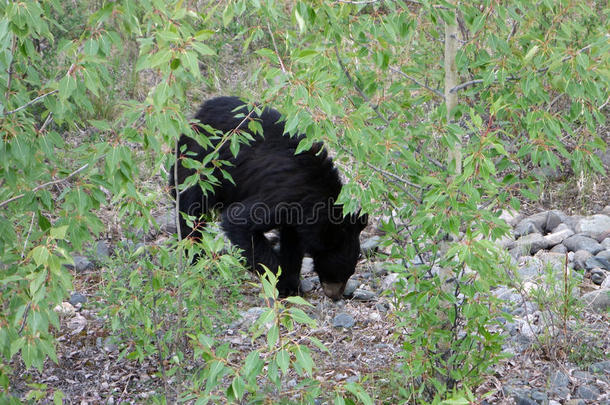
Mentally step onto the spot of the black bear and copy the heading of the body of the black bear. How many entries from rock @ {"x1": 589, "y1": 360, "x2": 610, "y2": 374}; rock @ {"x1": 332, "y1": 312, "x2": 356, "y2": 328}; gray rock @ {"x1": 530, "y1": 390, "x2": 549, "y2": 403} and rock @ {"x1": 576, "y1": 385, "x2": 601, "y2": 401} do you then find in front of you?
4

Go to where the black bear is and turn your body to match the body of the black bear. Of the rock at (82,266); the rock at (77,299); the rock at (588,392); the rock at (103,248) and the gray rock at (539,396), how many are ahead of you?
2

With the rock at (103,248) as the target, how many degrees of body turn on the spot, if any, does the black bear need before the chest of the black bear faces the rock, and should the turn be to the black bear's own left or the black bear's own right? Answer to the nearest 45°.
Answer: approximately 180°

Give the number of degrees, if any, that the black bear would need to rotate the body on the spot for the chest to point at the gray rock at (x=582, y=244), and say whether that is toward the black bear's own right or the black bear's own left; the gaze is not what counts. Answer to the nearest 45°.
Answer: approximately 45° to the black bear's own left

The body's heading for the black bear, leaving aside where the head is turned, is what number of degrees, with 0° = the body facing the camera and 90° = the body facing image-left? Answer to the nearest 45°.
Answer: approximately 315°

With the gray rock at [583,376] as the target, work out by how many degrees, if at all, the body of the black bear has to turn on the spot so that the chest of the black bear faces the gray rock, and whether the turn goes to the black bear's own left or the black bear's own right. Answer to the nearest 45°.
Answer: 0° — it already faces it

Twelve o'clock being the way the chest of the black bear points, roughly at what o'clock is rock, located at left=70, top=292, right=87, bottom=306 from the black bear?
The rock is roughly at 4 o'clock from the black bear.

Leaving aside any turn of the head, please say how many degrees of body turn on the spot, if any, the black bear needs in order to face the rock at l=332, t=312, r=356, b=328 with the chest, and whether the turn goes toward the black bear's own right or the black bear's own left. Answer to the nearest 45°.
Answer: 0° — it already faces it

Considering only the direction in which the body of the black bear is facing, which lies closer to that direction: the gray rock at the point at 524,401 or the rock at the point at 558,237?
the gray rock

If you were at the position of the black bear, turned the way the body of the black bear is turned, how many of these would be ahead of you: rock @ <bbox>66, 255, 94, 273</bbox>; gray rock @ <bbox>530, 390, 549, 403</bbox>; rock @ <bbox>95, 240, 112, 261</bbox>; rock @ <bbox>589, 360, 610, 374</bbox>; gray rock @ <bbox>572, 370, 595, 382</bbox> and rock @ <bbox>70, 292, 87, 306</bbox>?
3

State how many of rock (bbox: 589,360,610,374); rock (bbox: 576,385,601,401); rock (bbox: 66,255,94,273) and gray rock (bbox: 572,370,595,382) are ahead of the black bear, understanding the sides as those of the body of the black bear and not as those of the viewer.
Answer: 3

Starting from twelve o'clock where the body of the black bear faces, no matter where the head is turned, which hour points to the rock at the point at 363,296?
The rock is roughly at 11 o'clock from the black bear.

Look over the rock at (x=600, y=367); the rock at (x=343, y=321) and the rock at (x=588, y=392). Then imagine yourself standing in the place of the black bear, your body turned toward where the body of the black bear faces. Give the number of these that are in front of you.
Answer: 3

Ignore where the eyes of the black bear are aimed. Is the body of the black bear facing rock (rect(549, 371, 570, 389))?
yes

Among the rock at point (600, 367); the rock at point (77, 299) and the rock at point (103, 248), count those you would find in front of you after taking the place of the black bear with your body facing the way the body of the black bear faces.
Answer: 1
